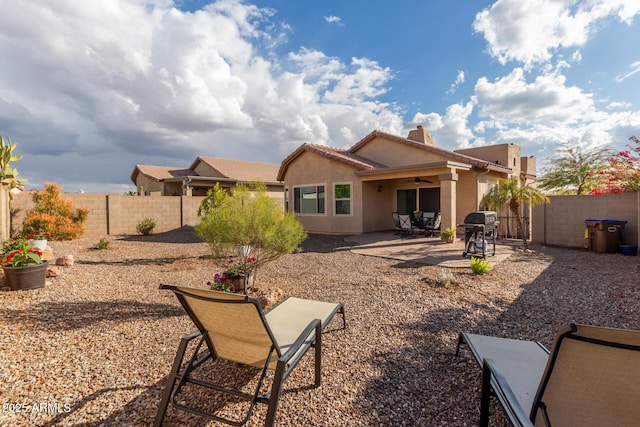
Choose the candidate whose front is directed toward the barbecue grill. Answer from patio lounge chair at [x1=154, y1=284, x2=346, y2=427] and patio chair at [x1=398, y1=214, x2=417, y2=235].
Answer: the patio lounge chair

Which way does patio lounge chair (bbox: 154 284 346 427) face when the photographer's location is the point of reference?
facing away from the viewer and to the right of the viewer

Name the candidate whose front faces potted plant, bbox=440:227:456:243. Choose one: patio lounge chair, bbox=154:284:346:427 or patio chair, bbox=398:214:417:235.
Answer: the patio lounge chair

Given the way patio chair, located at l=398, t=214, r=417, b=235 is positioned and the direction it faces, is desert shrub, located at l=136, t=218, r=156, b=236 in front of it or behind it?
behind

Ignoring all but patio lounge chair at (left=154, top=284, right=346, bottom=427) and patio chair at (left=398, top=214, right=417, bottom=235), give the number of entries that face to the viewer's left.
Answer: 0

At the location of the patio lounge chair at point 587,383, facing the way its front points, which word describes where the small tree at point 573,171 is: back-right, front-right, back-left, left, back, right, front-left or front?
front-right

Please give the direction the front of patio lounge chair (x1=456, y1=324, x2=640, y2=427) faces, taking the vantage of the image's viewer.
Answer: facing away from the viewer and to the left of the viewer

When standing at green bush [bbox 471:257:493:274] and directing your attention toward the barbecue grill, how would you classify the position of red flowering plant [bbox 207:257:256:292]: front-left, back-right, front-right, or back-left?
back-left

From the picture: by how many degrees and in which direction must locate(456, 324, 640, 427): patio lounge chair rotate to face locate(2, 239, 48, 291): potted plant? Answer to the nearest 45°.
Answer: approximately 45° to its left

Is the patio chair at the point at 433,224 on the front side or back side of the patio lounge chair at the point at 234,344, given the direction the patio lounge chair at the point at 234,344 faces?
on the front side
